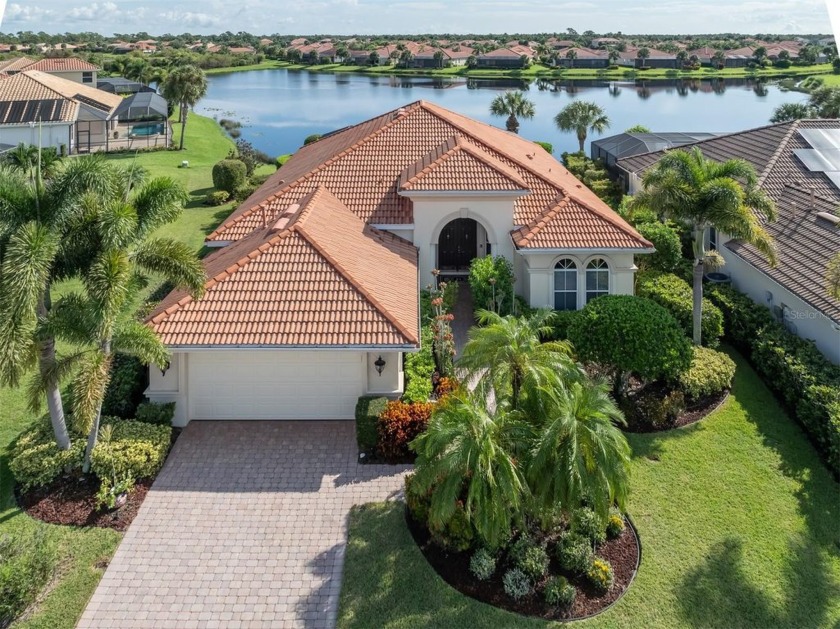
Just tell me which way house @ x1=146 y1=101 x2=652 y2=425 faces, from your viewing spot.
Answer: facing the viewer

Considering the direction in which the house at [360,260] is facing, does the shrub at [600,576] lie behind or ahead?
ahead

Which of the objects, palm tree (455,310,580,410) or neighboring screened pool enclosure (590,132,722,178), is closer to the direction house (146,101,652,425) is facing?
the palm tree

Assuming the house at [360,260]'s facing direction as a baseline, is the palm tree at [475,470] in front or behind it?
in front

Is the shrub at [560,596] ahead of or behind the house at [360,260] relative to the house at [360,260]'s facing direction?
ahead

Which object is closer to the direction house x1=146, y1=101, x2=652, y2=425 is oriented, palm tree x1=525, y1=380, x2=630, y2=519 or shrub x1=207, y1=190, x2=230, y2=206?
the palm tree

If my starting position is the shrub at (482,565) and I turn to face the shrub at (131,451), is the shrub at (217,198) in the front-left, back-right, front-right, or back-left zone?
front-right

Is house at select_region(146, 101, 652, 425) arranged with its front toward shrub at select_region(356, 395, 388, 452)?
yes

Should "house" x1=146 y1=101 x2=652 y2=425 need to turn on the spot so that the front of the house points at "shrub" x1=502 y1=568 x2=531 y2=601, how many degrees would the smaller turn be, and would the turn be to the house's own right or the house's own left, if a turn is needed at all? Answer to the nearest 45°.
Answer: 0° — it already faces it
